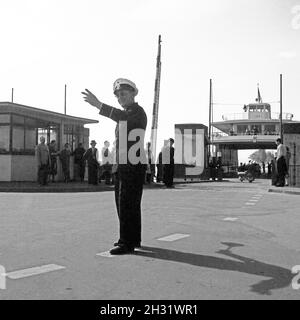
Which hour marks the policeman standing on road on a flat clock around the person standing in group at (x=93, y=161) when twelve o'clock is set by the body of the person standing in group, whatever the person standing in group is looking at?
The policeman standing on road is roughly at 12 o'clock from the person standing in group.

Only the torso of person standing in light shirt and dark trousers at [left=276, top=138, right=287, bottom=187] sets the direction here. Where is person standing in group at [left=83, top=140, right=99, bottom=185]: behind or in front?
in front

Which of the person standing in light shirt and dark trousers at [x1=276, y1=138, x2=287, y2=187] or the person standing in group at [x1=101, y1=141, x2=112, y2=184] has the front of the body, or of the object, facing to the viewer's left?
the person standing in light shirt and dark trousers at [x1=276, y1=138, x2=287, y2=187]

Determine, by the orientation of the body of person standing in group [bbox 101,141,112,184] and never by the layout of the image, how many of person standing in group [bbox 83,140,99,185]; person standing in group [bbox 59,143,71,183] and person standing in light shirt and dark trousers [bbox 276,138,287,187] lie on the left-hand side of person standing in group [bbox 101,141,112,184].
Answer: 1

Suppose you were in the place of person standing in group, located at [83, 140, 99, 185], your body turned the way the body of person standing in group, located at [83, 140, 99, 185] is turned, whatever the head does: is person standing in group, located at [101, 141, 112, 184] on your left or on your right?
on your left

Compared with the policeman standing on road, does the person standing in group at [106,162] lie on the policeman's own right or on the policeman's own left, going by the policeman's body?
on the policeman's own right

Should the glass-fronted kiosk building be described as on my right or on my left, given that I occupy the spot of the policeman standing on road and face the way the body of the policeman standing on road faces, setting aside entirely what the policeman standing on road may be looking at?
on my right

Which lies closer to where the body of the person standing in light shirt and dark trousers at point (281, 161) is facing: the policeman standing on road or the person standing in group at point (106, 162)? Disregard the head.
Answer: the person standing in group
